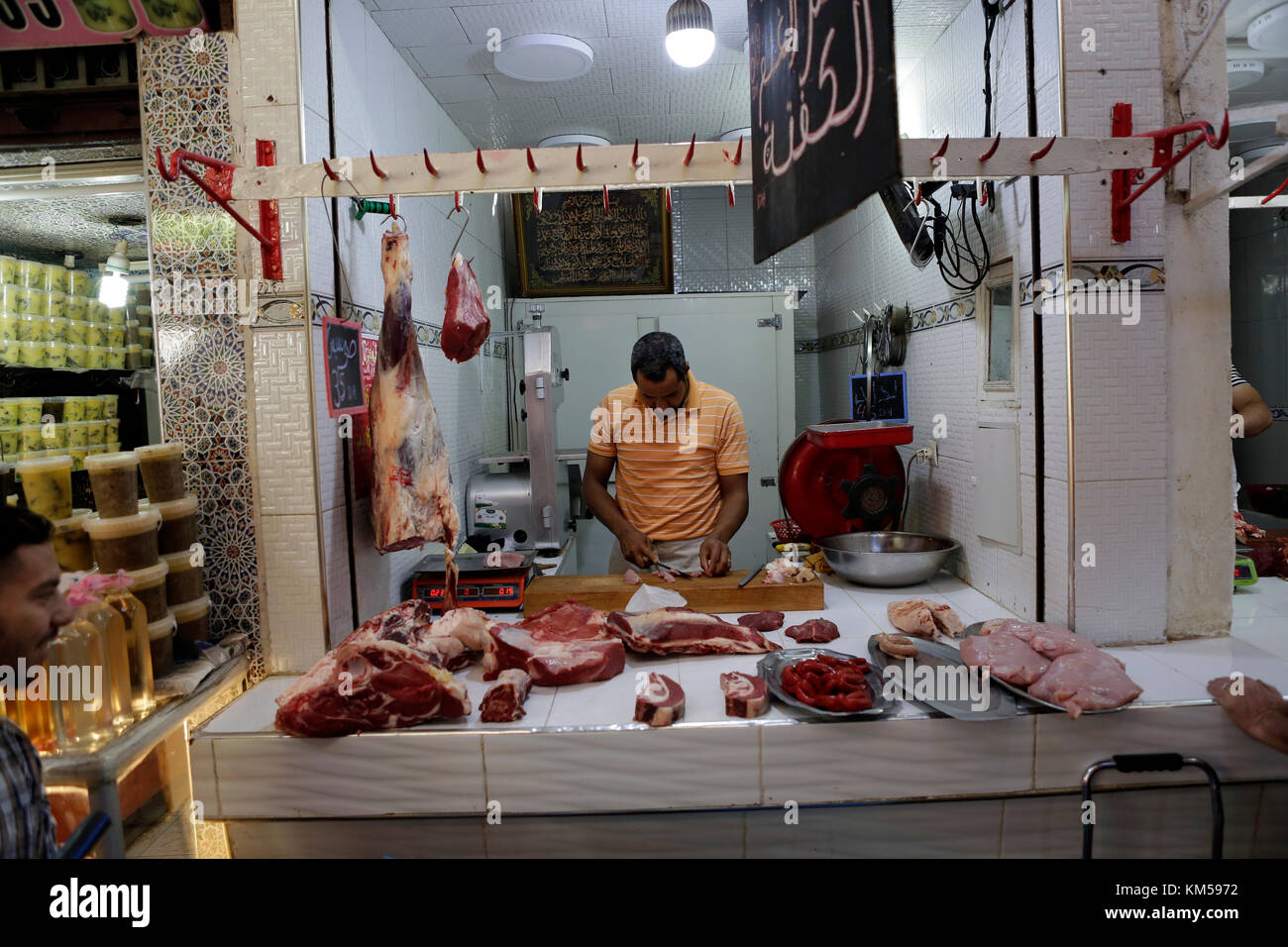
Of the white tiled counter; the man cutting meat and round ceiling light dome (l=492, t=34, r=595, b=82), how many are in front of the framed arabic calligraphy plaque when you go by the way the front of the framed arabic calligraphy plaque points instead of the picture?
3

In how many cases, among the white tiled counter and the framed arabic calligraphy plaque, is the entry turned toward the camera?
2

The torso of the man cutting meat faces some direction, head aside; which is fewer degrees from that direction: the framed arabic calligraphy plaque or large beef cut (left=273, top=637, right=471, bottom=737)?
the large beef cut

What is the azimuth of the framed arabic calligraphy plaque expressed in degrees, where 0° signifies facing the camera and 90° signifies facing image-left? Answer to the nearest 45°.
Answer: approximately 0°

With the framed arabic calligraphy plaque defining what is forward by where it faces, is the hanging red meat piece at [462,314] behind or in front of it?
in front

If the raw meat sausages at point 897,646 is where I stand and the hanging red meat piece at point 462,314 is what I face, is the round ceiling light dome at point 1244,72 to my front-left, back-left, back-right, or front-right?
back-right

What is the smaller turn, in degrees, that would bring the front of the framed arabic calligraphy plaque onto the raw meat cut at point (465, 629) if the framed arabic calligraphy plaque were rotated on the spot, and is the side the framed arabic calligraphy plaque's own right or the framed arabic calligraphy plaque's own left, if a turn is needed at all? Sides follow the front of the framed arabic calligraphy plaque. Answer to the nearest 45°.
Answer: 0° — it already faces it

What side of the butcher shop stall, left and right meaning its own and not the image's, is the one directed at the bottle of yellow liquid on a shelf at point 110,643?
right

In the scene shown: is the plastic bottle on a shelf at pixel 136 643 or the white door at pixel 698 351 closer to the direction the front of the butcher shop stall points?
the plastic bottle on a shelf
